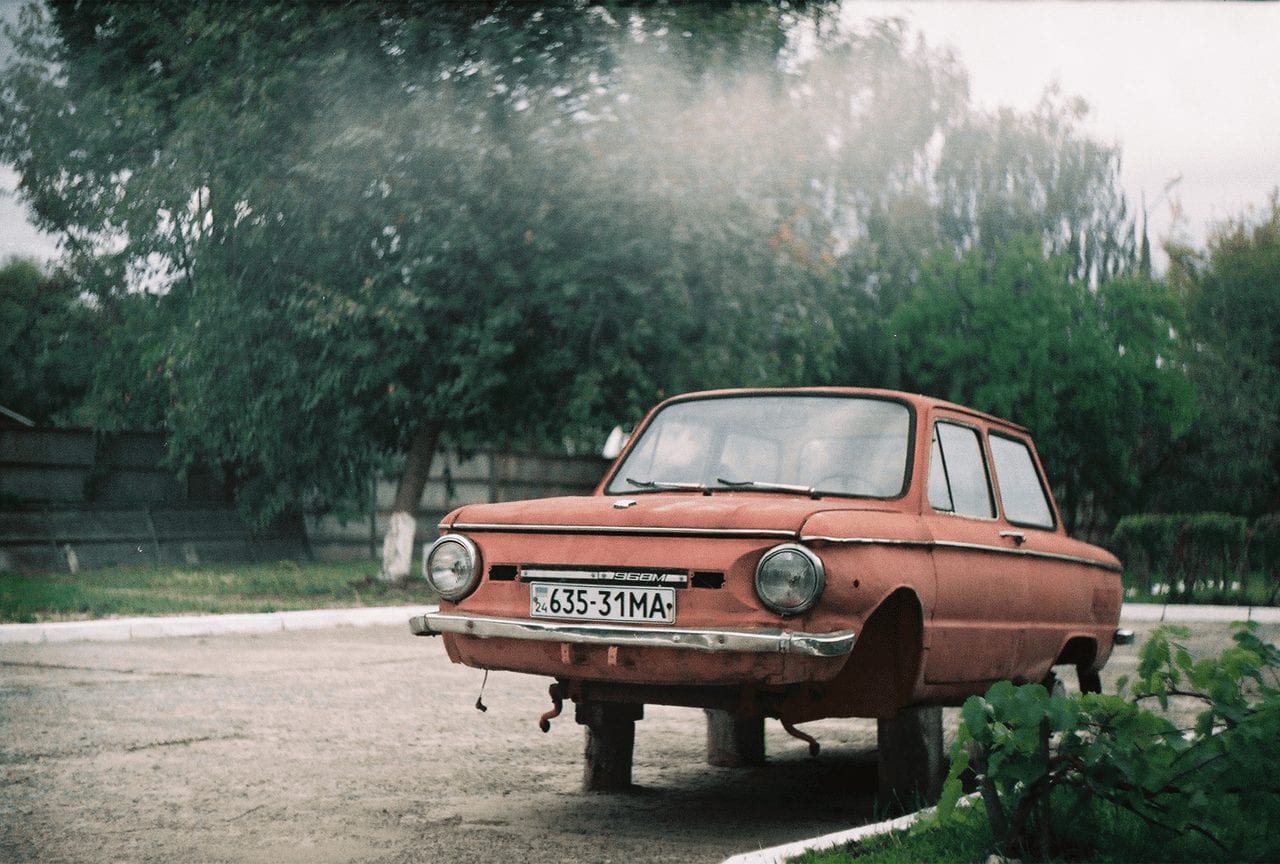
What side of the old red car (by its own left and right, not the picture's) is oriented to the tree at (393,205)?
right

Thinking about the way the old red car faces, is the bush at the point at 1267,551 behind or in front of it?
behind

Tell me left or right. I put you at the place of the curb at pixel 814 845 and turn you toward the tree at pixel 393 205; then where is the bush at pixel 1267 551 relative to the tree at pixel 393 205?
right

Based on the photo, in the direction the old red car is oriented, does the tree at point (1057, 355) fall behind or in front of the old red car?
behind

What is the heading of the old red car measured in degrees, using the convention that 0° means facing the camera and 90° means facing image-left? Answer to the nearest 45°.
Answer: approximately 45°

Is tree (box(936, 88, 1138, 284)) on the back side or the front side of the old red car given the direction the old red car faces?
on the back side

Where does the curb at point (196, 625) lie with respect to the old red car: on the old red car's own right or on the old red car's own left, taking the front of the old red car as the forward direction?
on the old red car's own right

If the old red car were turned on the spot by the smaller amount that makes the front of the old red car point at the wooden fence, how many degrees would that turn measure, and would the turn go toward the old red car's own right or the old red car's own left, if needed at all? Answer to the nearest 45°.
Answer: approximately 90° to the old red car's own right

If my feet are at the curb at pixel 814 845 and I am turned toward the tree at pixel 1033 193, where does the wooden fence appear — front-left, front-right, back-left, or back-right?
front-left

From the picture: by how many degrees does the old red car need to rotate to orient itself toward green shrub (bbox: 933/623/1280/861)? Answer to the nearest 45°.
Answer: approximately 90° to its left

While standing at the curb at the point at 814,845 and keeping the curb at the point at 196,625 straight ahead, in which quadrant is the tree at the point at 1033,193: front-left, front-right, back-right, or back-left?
front-right
